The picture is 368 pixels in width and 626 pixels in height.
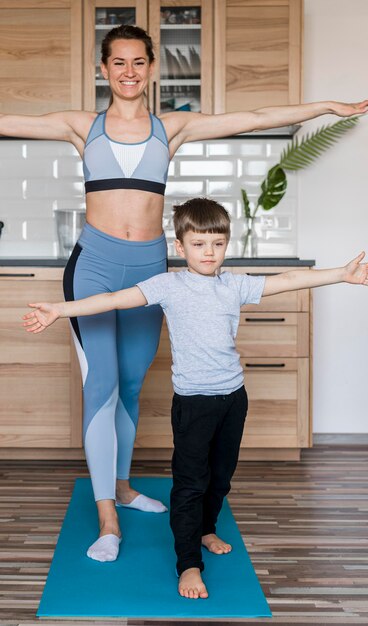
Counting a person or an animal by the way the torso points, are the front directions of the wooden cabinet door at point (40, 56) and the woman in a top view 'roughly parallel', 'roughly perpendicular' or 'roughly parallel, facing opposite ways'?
roughly parallel

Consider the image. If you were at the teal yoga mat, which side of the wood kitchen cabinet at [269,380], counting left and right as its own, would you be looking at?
front

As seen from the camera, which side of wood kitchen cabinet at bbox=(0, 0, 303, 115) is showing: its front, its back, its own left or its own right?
front

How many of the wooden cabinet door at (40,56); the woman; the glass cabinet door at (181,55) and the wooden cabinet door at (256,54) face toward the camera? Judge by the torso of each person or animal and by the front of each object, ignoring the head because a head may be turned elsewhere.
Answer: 4

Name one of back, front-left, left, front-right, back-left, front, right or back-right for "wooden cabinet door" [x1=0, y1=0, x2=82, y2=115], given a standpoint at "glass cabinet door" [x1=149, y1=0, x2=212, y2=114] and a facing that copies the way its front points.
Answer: right

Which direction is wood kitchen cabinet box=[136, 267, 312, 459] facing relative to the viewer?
toward the camera

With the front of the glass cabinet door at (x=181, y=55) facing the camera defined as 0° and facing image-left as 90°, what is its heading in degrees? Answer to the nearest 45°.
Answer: approximately 0°

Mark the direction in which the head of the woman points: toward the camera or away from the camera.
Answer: toward the camera

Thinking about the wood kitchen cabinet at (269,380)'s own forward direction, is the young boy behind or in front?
in front

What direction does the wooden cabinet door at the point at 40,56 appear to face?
toward the camera

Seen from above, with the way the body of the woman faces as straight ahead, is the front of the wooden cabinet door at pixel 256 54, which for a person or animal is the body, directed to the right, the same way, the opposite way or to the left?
the same way

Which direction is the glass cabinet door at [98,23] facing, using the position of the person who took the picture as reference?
facing the viewer
